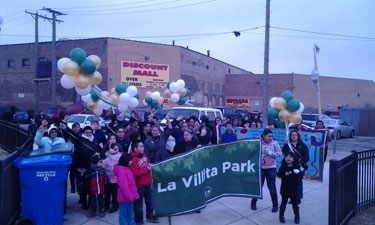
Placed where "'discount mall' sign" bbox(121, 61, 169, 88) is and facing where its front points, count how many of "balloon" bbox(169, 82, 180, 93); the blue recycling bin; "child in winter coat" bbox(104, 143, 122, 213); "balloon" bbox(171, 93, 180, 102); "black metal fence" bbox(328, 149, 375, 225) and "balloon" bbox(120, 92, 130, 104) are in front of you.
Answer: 6

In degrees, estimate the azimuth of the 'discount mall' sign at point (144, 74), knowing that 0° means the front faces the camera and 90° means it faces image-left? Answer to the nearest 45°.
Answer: approximately 0°

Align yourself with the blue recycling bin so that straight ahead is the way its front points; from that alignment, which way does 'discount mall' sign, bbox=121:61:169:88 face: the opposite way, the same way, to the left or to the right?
the same way

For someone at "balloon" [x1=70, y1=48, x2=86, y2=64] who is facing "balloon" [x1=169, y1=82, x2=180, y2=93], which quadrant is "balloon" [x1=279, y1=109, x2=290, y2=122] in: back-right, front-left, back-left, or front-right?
front-right

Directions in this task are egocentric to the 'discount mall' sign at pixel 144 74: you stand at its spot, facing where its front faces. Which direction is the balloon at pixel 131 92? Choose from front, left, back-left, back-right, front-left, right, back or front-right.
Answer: front

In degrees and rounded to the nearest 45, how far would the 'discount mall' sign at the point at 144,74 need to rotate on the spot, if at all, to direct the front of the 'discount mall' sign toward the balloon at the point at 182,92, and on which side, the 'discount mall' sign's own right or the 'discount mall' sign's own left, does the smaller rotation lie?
0° — it already faces it

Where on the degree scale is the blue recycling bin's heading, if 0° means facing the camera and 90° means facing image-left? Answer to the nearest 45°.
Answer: approximately 0°

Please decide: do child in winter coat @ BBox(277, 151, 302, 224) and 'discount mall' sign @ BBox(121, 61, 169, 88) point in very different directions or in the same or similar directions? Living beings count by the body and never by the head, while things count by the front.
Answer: same or similar directions

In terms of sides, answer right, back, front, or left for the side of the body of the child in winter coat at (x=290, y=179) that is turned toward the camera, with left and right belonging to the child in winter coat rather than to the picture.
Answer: front

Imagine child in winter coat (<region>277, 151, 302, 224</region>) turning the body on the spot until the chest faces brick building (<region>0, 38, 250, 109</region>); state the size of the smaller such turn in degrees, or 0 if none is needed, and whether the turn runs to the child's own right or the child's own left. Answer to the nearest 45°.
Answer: approximately 135° to the child's own right

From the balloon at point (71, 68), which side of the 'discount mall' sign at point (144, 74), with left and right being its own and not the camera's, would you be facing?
front

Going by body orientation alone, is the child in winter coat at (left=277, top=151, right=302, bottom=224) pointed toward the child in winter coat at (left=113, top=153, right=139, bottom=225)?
no

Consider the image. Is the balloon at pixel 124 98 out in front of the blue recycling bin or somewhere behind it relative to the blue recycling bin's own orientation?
behind

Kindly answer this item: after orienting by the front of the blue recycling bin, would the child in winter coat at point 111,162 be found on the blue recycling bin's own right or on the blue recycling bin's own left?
on the blue recycling bin's own left

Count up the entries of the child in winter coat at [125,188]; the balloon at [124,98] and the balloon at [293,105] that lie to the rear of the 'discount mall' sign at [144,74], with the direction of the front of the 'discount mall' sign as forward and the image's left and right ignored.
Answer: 0

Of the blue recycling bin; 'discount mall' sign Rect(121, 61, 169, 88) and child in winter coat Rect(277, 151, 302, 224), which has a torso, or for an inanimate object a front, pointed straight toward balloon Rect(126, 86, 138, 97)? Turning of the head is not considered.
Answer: the 'discount mall' sign

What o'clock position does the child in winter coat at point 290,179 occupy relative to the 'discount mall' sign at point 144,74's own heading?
The child in winter coat is roughly at 12 o'clock from the 'discount mall' sign.

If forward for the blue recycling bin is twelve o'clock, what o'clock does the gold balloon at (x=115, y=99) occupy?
The gold balloon is roughly at 7 o'clock from the blue recycling bin.
